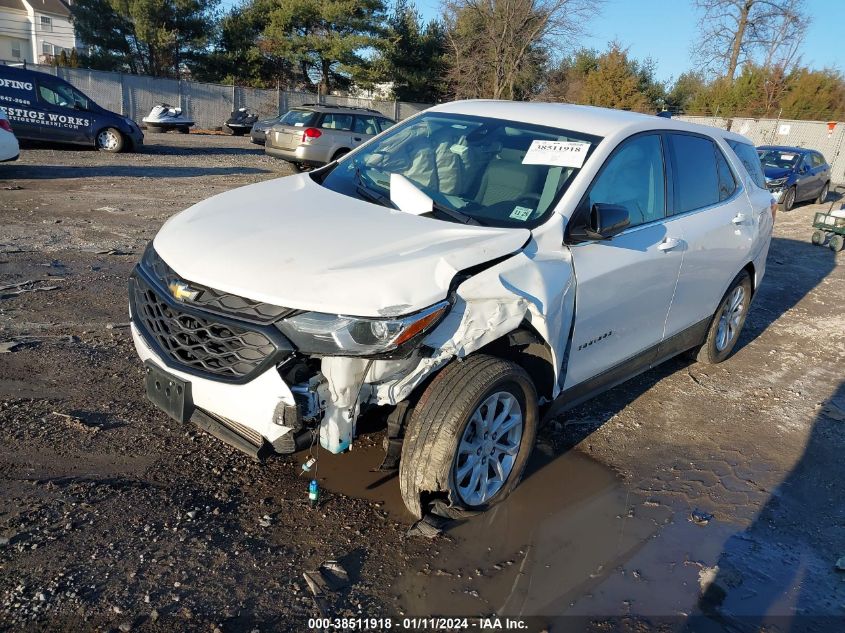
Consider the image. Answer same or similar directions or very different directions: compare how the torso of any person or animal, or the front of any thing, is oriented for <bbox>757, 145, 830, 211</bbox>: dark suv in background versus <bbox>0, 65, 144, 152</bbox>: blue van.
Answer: very different directions

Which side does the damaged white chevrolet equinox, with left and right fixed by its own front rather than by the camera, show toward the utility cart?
back

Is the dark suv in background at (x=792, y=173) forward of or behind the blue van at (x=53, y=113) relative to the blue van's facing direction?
forward
